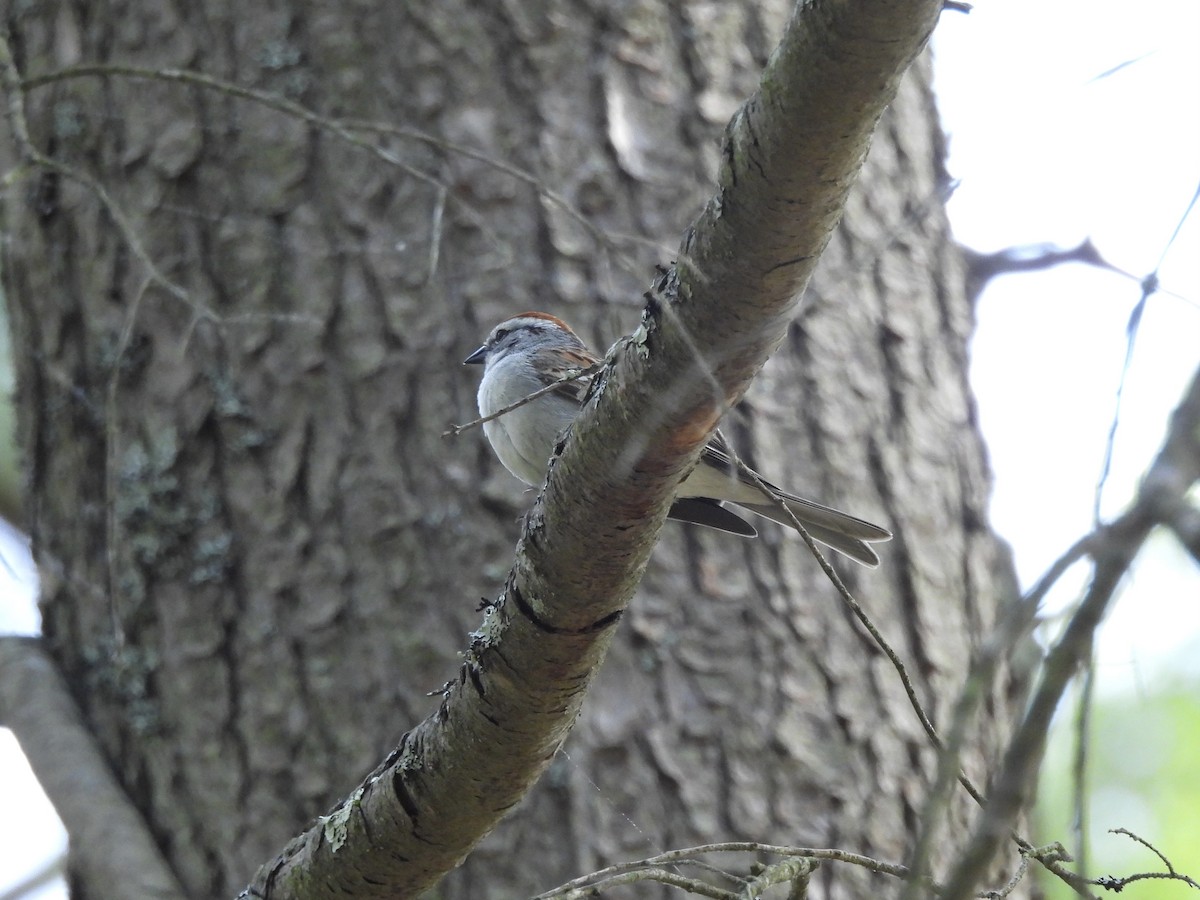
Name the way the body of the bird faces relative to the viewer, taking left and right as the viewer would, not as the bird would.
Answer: facing to the left of the viewer
